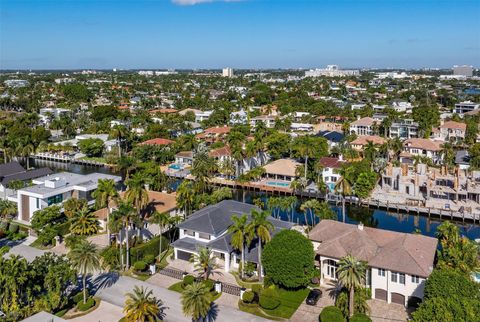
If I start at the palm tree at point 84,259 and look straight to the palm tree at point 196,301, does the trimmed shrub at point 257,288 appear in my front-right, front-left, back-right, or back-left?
front-left

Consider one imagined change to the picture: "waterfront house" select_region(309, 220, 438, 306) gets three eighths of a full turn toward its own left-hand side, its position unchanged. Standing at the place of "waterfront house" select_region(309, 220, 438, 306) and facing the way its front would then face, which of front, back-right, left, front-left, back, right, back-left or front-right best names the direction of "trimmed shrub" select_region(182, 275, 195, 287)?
back

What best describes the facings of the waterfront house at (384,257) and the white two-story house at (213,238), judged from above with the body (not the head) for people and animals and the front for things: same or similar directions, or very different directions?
same or similar directions

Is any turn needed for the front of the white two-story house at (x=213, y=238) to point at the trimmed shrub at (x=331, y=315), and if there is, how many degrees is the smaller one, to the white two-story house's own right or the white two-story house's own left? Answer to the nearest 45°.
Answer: approximately 90° to the white two-story house's own left

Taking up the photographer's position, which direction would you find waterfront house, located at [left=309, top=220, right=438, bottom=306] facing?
facing the viewer and to the left of the viewer

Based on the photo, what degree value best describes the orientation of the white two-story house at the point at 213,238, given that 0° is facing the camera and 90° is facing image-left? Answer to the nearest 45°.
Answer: approximately 45°

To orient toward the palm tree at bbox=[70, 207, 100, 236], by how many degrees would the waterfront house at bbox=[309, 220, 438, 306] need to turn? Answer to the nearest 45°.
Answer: approximately 45° to its right

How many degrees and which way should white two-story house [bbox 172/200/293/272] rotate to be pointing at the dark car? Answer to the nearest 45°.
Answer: approximately 90° to its left

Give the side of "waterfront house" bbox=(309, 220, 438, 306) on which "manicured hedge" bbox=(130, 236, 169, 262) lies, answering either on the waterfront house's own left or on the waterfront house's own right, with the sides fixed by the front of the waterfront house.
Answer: on the waterfront house's own right

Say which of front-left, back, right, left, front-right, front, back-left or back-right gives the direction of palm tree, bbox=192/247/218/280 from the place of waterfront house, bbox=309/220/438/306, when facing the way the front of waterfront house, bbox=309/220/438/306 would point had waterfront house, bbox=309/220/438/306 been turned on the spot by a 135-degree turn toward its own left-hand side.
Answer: back

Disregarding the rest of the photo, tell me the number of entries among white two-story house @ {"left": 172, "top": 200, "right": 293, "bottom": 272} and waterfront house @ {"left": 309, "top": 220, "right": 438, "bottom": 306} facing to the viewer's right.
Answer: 0
